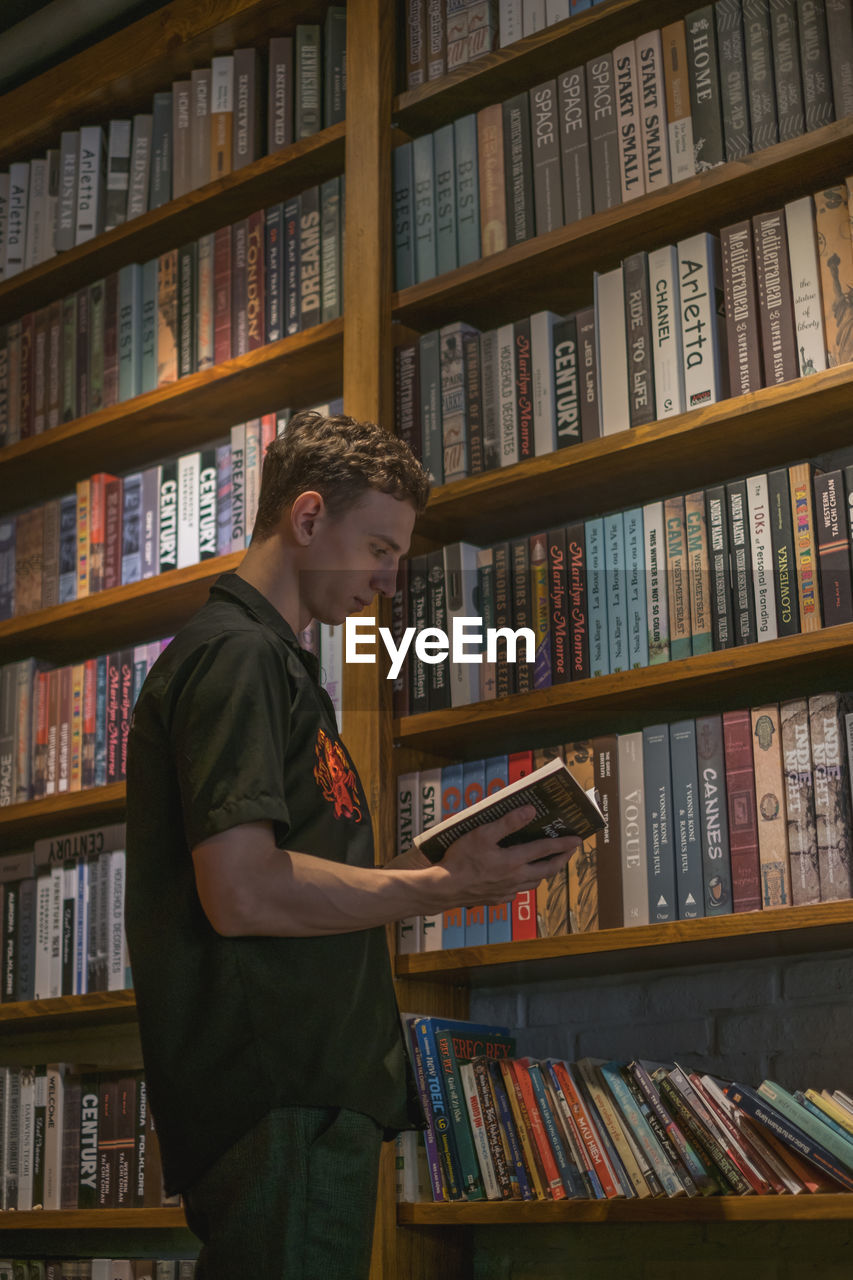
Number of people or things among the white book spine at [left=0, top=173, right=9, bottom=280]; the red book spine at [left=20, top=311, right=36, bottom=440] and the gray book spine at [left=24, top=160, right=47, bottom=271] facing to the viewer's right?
0

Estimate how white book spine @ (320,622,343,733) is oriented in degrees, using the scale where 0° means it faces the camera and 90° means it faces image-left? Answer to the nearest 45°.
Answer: approximately 0°

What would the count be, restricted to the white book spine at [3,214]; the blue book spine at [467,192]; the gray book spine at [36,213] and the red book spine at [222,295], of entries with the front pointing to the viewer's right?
0

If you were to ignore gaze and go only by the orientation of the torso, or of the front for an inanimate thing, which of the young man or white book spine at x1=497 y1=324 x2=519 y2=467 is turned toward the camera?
the white book spine

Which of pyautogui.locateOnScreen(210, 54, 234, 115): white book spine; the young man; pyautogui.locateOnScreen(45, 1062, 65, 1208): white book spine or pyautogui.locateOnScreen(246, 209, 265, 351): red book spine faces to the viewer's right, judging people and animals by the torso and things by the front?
the young man

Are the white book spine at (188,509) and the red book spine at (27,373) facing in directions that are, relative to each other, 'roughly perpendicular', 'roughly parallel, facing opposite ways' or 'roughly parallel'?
roughly parallel

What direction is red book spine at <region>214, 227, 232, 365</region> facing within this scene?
toward the camera

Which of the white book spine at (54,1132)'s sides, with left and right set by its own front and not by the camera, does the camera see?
front

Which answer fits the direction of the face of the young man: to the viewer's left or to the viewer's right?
to the viewer's right

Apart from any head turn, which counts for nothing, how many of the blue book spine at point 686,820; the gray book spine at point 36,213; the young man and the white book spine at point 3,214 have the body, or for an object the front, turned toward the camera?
3

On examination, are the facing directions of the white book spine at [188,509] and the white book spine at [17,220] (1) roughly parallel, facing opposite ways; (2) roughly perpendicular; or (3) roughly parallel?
roughly parallel

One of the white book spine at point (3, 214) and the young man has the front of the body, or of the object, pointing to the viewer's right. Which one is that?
the young man

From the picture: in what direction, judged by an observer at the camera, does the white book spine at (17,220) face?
facing the viewer

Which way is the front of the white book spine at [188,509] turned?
toward the camera
